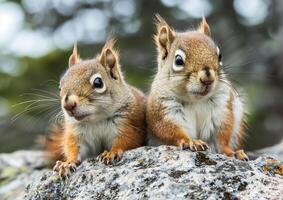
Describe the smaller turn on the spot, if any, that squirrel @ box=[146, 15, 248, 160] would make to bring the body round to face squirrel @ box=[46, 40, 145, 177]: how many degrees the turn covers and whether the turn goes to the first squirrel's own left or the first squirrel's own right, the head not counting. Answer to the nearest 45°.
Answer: approximately 135° to the first squirrel's own right

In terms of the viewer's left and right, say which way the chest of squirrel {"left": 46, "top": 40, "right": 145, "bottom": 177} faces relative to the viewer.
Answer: facing the viewer and to the left of the viewer

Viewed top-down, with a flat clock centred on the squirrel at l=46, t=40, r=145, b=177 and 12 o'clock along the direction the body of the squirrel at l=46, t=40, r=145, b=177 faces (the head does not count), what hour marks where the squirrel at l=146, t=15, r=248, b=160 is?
the squirrel at l=146, t=15, r=248, b=160 is roughly at 8 o'clock from the squirrel at l=46, t=40, r=145, b=177.

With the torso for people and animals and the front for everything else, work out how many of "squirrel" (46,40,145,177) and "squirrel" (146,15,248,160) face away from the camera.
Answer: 0
